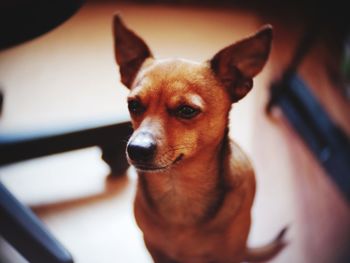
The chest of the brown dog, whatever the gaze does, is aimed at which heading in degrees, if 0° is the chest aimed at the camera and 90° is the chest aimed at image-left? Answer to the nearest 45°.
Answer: approximately 45°
